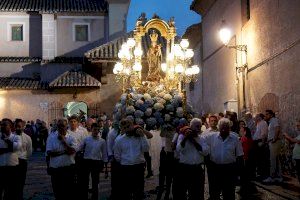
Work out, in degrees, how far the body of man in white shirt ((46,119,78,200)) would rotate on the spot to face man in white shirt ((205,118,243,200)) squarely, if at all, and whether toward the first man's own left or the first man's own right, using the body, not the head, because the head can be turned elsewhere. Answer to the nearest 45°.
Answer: approximately 90° to the first man's own left

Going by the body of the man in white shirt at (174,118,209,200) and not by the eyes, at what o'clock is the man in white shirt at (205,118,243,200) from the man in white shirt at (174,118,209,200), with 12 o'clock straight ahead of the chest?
the man in white shirt at (205,118,243,200) is roughly at 9 o'clock from the man in white shirt at (174,118,209,200).

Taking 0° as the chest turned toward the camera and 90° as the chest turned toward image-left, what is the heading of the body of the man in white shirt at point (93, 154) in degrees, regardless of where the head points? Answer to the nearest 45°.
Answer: approximately 0°

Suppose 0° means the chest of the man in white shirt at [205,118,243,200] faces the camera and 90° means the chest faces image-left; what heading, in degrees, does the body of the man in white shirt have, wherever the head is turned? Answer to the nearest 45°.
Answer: approximately 0°

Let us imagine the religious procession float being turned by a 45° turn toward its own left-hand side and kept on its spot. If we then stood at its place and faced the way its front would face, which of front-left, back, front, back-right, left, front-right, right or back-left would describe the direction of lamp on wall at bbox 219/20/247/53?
left

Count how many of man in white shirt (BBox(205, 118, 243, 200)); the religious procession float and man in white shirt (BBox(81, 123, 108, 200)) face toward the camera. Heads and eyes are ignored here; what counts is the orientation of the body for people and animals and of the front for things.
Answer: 3
